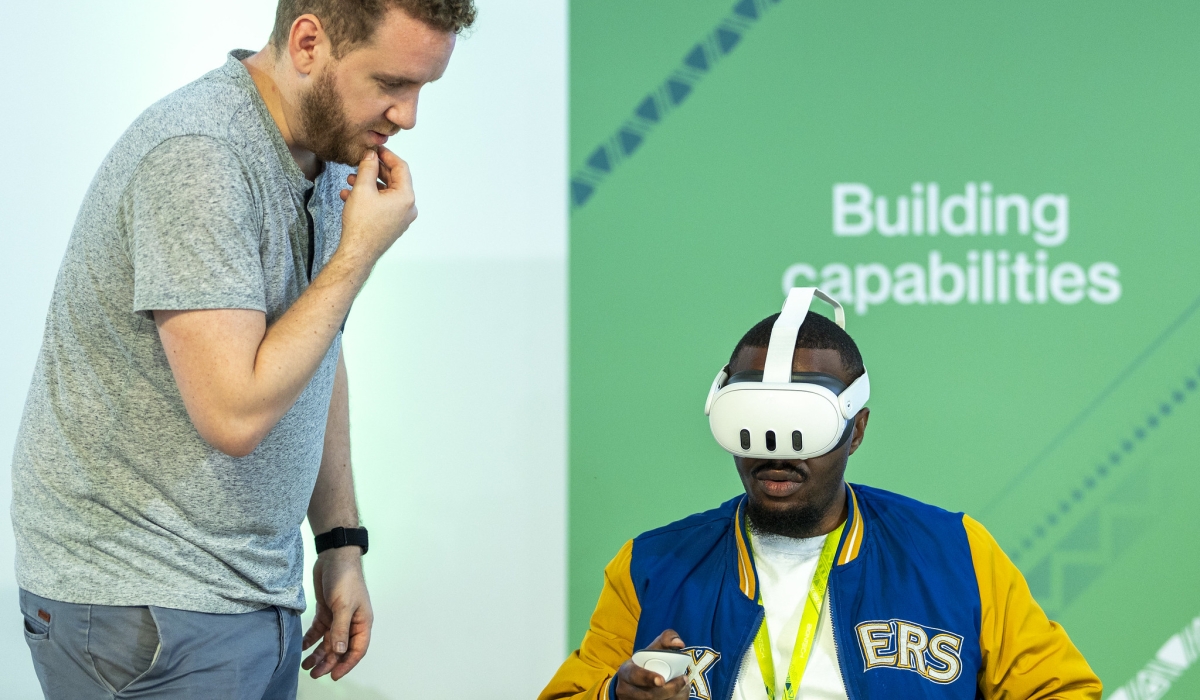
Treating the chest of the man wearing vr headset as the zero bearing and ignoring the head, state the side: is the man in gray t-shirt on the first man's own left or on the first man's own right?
on the first man's own right

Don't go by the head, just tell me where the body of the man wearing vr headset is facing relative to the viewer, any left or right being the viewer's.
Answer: facing the viewer

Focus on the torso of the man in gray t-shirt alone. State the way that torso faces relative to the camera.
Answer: to the viewer's right

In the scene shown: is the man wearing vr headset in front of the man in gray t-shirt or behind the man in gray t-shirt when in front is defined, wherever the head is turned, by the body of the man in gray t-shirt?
in front
